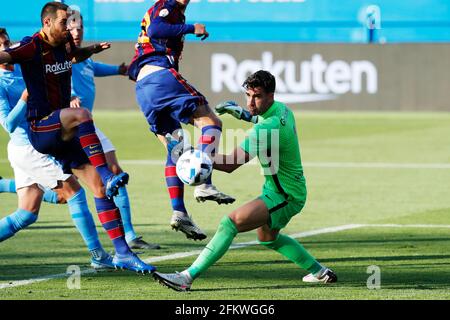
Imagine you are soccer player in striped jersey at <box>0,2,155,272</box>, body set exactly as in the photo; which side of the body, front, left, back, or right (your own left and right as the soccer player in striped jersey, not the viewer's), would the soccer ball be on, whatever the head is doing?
front

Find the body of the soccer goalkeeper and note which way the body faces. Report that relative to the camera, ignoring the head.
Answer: to the viewer's left

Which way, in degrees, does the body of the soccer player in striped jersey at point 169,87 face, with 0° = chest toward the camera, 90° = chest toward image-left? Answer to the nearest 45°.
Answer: approximately 225°

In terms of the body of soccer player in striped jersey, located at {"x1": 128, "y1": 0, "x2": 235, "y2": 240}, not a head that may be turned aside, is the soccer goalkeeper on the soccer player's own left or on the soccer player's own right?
on the soccer player's own right

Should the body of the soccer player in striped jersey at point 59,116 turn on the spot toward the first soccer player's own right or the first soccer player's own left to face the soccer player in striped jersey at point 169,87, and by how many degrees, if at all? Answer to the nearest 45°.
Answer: approximately 90° to the first soccer player's own left

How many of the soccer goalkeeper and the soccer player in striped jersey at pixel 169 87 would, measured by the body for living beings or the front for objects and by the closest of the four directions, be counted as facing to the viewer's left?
1

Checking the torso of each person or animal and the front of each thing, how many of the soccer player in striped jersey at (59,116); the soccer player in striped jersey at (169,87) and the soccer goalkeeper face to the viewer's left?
1

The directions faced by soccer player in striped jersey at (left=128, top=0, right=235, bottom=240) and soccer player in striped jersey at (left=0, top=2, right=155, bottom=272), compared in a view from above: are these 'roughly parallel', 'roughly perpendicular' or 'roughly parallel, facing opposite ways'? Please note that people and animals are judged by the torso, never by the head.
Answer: roughly perpendicular

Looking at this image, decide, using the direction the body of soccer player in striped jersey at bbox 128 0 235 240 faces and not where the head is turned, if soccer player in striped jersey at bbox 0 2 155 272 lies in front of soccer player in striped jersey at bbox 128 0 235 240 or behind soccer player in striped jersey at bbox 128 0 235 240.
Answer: behind

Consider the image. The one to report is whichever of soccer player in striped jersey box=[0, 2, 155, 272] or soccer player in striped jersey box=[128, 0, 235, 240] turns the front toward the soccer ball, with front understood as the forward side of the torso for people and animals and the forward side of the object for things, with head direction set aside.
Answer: soccer player in striped jersey box=[0, 2, 155, 272]

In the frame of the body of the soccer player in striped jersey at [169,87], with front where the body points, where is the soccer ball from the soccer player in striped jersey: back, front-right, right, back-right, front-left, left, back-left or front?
back-right

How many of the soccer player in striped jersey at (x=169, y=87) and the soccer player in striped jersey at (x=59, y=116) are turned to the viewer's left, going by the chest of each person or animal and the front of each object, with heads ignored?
0
